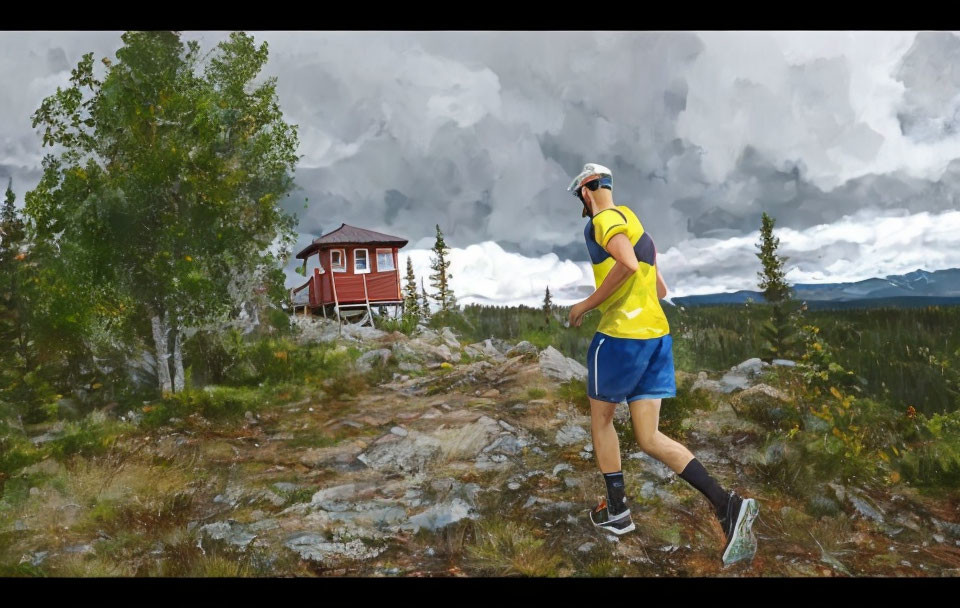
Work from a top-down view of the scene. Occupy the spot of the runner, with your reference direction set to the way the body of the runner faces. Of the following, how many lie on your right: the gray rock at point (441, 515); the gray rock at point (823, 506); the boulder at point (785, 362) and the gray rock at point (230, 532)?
2

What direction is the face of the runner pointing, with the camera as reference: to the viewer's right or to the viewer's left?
to the viewer's left

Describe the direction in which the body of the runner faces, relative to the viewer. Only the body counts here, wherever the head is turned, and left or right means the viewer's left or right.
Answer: facing away from the viewer and to the left of the viewer

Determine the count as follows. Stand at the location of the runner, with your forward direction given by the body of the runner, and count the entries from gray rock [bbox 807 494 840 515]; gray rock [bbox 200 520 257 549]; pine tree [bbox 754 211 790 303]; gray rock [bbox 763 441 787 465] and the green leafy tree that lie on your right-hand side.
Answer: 3

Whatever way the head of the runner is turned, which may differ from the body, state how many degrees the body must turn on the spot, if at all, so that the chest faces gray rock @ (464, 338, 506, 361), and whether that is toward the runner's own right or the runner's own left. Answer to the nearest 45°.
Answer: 0° — they already face it

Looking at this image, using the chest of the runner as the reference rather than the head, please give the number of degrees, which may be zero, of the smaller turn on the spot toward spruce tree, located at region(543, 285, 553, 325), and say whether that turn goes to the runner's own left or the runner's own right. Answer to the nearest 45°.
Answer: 0° — they already face it

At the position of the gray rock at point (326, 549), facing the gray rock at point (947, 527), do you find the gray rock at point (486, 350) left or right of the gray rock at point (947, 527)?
left

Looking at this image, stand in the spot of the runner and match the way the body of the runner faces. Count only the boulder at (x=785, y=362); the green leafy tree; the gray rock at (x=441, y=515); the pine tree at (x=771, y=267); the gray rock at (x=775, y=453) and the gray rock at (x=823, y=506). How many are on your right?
4
